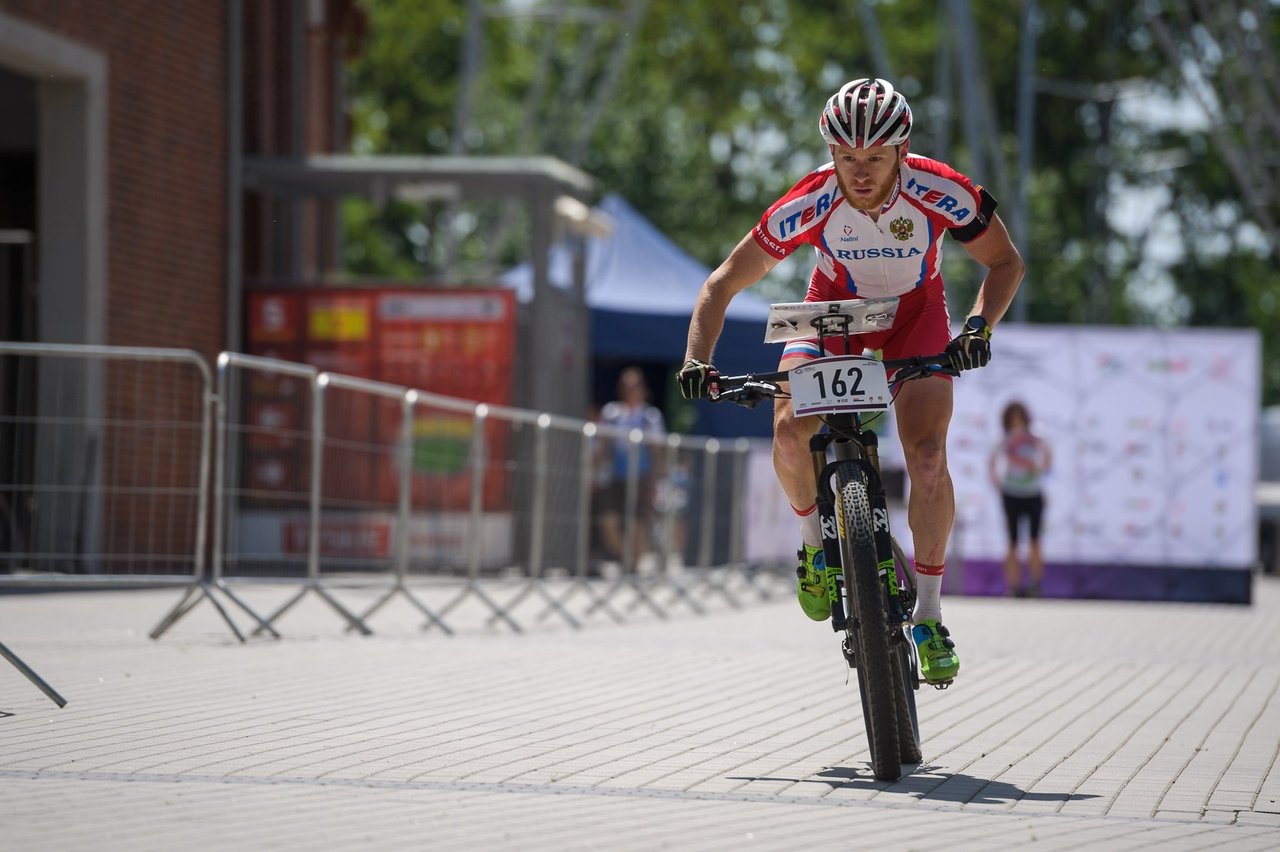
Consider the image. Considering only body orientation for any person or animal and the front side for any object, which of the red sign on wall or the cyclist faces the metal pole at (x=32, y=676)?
the red sign on wall

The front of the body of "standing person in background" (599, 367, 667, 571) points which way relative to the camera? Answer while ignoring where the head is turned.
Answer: toward the camera

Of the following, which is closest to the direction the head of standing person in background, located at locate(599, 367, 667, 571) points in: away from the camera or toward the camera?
toward the camera

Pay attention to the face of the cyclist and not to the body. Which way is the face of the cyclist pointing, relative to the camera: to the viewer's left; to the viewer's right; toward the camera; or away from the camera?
toward the camera

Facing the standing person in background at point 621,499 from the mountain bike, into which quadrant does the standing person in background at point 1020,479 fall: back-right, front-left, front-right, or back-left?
front-right

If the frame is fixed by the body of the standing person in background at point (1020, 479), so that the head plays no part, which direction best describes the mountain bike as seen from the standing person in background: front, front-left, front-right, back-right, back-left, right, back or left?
front

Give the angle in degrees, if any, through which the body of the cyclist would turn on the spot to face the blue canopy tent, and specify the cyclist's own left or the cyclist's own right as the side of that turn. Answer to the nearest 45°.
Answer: approximately 180°

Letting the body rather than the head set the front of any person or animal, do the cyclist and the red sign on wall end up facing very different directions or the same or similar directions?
same or similar directions

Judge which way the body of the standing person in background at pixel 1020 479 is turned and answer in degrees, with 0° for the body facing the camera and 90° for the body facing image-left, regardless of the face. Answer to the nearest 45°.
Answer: approximately 0°

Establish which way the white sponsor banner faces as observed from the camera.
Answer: facing the viewer

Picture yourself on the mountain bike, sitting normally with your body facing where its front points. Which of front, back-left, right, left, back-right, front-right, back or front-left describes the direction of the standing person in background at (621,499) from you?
back

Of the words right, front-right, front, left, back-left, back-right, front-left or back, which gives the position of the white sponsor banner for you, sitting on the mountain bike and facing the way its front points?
back

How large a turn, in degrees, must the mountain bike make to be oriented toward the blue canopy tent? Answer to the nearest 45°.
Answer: approximately 180°

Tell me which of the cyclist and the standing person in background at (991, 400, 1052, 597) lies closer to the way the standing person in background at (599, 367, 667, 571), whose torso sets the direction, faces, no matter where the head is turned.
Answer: the cyclist

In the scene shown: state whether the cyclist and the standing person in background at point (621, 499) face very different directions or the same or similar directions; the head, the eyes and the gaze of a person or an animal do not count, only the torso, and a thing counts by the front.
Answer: same or similar directions
